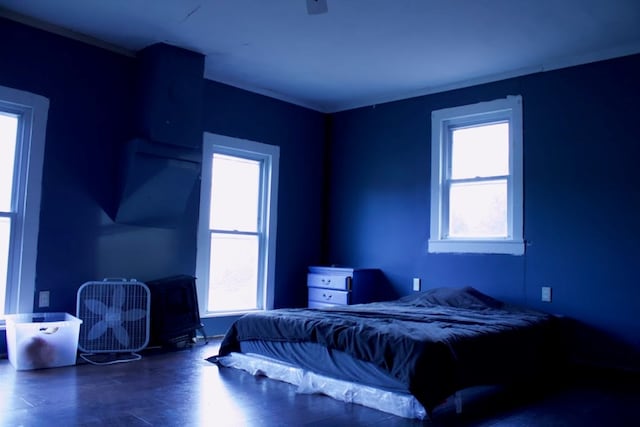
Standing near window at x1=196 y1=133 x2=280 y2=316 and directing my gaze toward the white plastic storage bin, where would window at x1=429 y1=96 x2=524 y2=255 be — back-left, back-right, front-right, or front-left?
back-left

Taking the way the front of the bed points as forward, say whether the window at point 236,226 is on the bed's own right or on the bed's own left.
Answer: on the bed's own right

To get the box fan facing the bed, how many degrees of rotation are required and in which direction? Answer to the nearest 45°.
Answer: approximately 45° to its left

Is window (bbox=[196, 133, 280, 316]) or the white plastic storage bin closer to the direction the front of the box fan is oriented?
the white plastic storage bin

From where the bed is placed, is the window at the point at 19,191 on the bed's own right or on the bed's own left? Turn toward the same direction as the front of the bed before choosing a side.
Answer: on the bed's own right

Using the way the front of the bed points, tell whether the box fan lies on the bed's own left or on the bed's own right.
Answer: on the bed's own right

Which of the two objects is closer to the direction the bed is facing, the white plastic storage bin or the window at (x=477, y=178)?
the white plastic storage bin

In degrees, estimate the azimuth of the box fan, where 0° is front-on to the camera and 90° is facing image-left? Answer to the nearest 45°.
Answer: approximately 0°

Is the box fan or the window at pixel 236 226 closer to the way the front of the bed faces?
the box fan

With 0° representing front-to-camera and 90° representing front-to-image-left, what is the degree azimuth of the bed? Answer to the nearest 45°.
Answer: approximately 45°

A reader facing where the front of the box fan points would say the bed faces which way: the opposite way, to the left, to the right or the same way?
to the right

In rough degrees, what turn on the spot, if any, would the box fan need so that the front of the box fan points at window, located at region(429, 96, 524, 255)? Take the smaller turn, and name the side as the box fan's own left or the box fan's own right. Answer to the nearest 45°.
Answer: approximately 90° to the box fan's own left

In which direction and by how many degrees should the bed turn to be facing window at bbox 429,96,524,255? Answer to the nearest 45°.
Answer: approximately 180°
